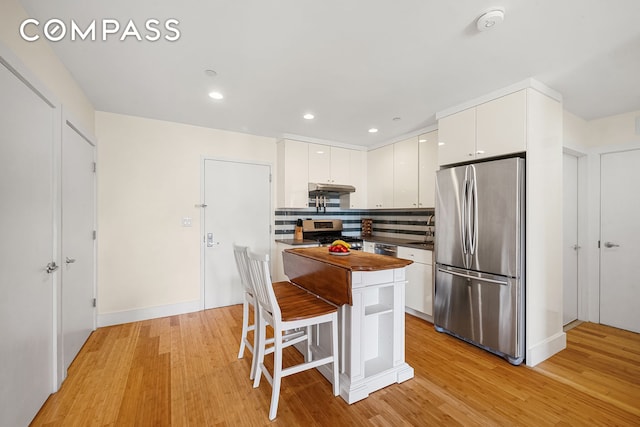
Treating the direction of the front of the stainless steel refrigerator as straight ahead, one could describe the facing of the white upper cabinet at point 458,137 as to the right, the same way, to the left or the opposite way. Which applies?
the same way

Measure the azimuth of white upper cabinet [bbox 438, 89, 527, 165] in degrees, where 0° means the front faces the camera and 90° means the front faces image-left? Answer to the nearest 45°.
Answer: approximately 45°

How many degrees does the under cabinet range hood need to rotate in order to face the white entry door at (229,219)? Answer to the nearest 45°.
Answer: approximately 135° to its right

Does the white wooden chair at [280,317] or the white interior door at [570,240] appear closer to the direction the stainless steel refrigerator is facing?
the white wooden chair

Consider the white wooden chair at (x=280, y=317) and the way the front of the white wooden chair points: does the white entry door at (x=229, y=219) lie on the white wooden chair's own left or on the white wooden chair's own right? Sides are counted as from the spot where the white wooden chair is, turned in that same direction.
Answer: on the white wooden chair's own left

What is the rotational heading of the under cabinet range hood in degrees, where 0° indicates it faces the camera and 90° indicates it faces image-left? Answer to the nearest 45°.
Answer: approximately 315°

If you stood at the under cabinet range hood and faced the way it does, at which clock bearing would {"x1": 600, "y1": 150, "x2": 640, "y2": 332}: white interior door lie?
The white interior door is roughly at 11 o'clock from the under cabinet range hood.

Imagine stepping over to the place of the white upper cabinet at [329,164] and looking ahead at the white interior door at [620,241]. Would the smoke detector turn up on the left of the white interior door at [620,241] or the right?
right

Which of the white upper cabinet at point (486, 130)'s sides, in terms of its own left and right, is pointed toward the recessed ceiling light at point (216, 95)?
front

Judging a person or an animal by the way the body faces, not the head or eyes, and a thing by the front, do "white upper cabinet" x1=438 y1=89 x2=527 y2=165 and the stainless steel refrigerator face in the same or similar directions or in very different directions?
same or similar directions

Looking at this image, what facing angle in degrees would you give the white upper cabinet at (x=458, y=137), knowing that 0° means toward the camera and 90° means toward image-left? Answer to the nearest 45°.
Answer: approximately 45°
